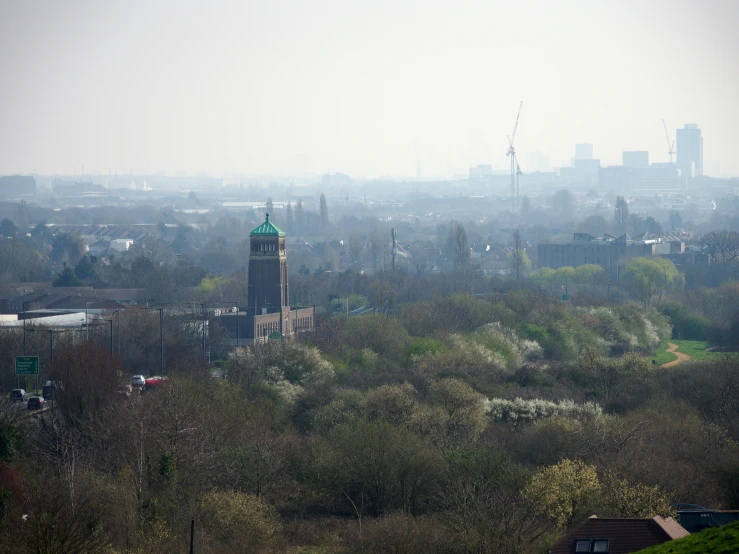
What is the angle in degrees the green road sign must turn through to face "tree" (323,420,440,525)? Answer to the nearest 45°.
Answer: approximately 45° to its left

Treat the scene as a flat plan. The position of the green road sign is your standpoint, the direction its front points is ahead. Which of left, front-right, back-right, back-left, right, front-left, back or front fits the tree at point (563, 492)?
front-left

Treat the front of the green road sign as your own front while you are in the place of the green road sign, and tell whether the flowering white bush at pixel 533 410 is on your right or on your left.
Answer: on your left

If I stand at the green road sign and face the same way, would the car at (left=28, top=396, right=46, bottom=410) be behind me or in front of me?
in front

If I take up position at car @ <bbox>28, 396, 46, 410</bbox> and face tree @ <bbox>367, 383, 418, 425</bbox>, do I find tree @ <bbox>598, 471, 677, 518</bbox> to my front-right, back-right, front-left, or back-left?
front-right

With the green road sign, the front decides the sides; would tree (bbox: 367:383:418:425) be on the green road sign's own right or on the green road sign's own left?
on the green road sign's own left

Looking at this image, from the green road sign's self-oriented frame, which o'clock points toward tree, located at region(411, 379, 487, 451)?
The tree is roughly at 10 o'clock from the green road sign.

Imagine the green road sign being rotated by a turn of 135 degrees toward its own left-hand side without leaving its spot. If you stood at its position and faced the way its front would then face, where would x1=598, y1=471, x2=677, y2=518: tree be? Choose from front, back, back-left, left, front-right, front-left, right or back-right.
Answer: right

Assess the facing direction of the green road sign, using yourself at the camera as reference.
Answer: facing the viewer

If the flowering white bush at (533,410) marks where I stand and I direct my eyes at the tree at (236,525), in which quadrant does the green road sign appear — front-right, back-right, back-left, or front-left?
front-right

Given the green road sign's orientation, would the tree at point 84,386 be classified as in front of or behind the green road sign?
in front
